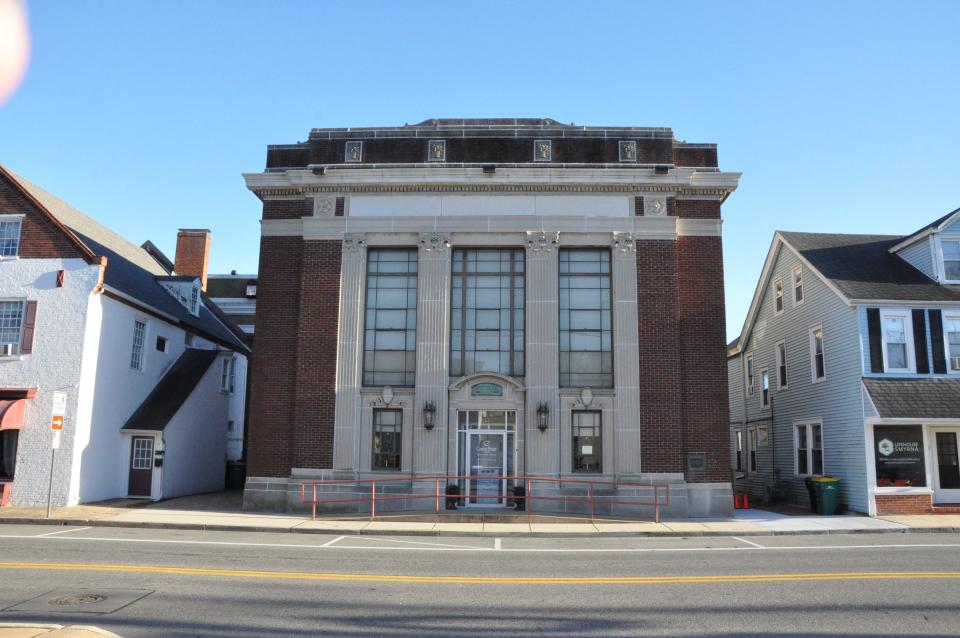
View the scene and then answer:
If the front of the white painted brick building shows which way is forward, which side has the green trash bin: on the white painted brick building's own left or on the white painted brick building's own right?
on the white painted brick building's own left

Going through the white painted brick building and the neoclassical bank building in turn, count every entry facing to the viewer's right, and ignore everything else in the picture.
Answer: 0

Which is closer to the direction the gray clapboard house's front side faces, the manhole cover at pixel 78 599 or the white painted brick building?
the manhole cover

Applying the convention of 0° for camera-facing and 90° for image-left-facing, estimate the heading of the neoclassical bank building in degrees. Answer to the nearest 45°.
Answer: approximately 0°

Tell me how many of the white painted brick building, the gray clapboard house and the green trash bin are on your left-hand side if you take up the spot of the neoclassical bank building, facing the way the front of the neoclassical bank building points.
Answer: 2

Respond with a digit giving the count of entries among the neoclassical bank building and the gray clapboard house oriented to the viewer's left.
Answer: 0

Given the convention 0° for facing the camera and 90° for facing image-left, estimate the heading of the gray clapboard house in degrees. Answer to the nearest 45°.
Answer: approximately 315°

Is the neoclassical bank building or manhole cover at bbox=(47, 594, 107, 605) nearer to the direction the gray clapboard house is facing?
the manhole cover

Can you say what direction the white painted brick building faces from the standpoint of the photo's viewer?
facing the viewer and to the left of the viewer

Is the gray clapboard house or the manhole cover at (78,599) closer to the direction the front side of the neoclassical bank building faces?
the manhole cover

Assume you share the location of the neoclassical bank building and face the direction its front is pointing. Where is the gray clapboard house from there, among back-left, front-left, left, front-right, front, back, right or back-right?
left

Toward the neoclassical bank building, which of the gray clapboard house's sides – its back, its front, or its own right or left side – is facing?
right
